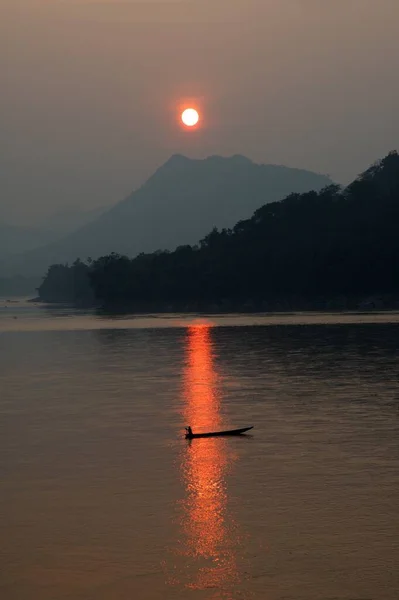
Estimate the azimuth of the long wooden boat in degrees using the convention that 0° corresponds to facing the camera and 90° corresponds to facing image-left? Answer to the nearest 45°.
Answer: approximately 270°
